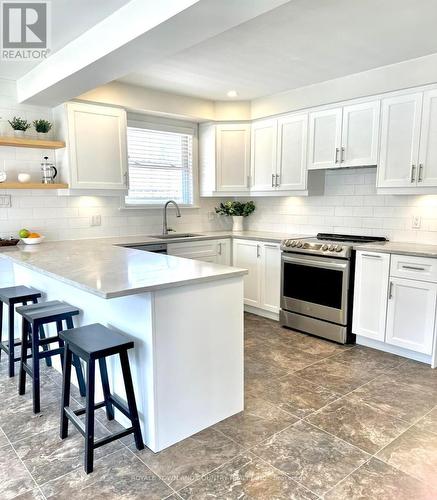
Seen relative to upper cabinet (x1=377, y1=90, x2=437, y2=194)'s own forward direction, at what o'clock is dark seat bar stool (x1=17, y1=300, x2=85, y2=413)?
The dark seat bar stool is roughly at 12 o'clock from the upper cabinet.

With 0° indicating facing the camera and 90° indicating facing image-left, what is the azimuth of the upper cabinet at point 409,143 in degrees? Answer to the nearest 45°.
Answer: approximately 45°

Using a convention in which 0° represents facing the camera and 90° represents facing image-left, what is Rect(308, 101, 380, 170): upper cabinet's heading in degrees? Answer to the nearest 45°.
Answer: approximately 45°

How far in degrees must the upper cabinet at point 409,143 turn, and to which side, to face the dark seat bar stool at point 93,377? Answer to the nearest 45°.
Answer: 0° — it already faces it

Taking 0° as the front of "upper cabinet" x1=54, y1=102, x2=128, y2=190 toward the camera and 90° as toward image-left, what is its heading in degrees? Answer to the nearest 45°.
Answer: approximately 315°
